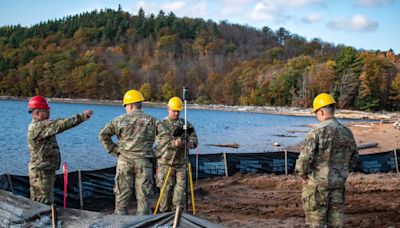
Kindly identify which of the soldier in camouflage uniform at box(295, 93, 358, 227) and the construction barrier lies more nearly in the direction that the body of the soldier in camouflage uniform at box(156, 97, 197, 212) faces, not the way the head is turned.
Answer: the soldier in camouflage uniform

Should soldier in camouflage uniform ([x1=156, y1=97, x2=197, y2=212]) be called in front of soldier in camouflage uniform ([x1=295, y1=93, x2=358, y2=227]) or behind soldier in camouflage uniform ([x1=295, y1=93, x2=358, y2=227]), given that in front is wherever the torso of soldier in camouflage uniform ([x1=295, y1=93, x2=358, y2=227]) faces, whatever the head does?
in front

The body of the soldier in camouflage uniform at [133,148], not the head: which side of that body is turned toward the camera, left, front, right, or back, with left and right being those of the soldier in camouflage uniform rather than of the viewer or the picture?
back

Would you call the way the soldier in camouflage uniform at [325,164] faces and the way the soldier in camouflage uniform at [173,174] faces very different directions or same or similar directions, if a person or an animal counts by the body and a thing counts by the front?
very different directions

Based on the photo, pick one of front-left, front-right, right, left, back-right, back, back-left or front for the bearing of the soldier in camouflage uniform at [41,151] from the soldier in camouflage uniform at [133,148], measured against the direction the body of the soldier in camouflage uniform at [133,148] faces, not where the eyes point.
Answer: left

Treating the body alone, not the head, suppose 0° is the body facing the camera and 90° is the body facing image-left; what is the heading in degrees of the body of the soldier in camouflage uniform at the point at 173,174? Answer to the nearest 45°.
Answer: approximately 0°

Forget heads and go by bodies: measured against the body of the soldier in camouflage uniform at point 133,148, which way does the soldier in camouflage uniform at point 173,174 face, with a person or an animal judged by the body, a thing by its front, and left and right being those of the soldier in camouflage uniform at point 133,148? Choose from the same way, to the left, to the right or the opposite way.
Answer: the opposite way

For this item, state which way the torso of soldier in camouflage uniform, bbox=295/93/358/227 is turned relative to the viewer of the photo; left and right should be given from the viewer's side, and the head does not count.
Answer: facing away from the viewer and to the left of the viewer

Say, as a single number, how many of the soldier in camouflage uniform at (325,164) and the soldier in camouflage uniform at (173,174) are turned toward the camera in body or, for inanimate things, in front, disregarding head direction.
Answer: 1

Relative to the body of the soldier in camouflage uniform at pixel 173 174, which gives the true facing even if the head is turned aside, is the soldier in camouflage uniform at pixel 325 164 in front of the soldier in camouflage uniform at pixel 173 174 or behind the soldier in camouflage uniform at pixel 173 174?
in front

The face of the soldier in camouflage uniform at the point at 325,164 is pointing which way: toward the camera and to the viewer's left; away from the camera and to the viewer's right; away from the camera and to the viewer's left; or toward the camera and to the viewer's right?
away from the camera and to the viewer's left
